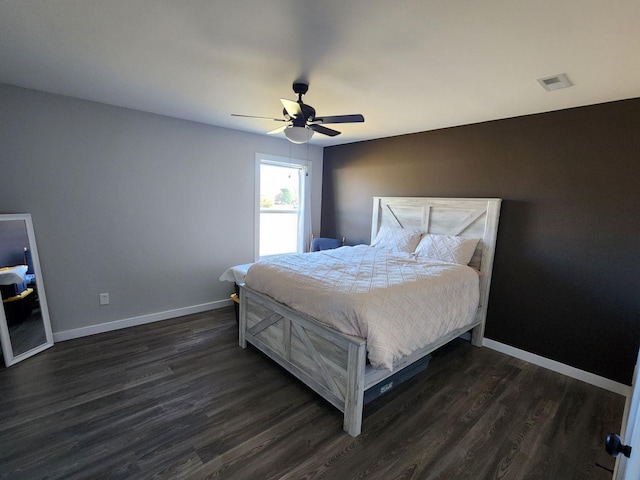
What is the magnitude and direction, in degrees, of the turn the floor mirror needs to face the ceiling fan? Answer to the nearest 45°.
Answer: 0° — it already faces it

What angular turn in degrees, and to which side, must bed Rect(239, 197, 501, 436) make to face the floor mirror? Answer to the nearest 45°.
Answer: approximately 45° to its right

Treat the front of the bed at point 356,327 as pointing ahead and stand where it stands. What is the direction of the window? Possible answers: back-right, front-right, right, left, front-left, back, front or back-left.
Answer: right

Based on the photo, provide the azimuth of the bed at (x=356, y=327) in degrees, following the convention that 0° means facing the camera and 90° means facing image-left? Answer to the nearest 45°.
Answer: approximately 45°

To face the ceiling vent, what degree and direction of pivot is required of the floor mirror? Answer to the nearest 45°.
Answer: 0° — it already faces it
